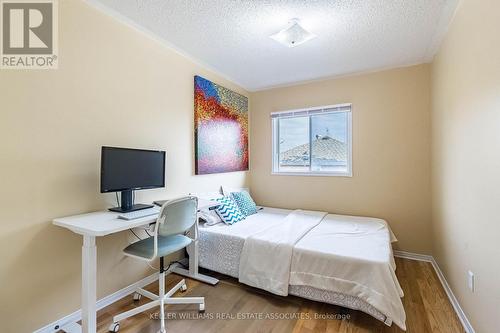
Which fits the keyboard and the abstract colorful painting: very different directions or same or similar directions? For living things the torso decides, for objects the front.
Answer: same or similar directions

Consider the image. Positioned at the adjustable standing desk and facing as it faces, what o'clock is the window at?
The window is roughly at 10 o'clock from the adjustable standing desk.

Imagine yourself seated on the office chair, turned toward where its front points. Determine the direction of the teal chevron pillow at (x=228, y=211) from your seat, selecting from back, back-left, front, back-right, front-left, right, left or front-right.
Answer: right

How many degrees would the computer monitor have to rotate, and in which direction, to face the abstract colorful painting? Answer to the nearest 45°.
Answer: approximately 90° to its left

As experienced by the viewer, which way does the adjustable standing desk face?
facing the viewer and to the right of the viewer

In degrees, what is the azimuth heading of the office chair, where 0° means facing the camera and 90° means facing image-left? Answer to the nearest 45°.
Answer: approximately 135°

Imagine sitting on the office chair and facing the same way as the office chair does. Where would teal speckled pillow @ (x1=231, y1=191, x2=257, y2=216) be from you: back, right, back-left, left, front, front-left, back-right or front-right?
right

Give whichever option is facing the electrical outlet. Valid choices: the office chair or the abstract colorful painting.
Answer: the abstract colorful painting

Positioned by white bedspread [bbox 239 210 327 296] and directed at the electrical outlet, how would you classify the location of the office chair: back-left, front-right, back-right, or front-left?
back-right

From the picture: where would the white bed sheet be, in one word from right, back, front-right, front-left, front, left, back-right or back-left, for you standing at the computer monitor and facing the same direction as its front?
front-left

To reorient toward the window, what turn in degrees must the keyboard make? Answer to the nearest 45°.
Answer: approximately 45° to its left

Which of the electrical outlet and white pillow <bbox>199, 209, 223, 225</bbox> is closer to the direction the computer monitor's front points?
the electrical outlet

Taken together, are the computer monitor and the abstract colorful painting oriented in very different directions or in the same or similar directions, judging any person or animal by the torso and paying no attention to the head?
same or similar directions

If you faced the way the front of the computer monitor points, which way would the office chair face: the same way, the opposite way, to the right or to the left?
the opposite way

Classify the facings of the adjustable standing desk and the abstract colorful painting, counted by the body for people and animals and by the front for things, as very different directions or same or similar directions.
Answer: same or similar directions
